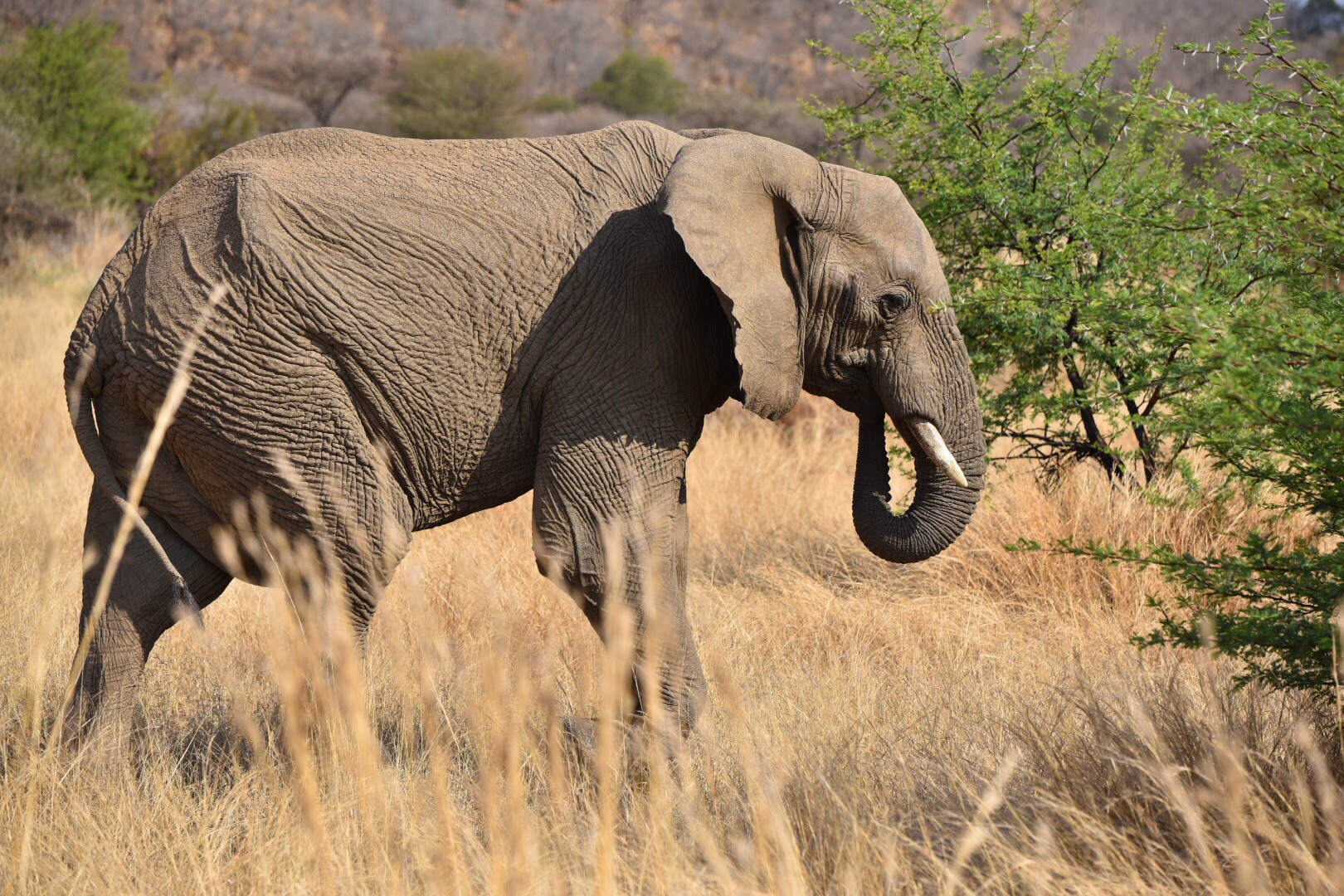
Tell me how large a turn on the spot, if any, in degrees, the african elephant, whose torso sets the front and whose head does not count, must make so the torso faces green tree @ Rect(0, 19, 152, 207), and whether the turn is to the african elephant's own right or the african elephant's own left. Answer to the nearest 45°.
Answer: approximately 135° to the african elephant's own left

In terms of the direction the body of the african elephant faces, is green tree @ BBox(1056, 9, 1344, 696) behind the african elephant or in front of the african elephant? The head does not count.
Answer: in front

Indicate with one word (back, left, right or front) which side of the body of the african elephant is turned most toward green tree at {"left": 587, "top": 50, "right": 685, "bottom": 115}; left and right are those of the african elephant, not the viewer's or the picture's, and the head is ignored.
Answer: left

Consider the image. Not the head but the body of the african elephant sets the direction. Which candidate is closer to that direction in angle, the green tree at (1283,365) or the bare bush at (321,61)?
the green tree

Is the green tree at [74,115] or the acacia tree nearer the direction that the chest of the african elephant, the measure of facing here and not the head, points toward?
the acacia tree

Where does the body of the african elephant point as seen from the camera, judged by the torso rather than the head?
to the viewer's right

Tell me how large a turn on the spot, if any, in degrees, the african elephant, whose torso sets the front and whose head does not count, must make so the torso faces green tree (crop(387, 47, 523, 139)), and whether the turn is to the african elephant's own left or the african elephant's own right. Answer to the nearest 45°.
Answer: approximately 90° to the african elephant's own left

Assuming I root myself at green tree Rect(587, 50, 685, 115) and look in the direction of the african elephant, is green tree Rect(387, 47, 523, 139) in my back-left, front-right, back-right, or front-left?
front-right

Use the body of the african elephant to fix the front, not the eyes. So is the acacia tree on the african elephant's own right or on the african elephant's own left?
on the african elephant's own left
